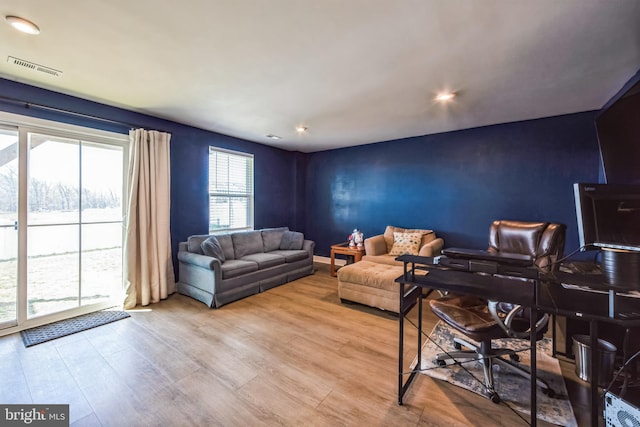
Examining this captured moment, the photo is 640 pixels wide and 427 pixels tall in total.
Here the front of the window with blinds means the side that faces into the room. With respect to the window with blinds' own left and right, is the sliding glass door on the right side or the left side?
on its right

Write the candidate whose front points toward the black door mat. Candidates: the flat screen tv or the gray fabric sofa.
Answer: the flat screen tv

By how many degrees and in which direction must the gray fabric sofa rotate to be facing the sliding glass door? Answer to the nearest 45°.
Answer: approximately 135° to its right

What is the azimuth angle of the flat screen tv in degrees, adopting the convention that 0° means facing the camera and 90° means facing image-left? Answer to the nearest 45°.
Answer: approximately 45°

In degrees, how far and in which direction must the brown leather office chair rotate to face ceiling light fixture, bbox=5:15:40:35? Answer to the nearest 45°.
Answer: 0° — it already faces it

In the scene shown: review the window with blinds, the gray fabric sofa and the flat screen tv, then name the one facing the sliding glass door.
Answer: the flat screen tv
